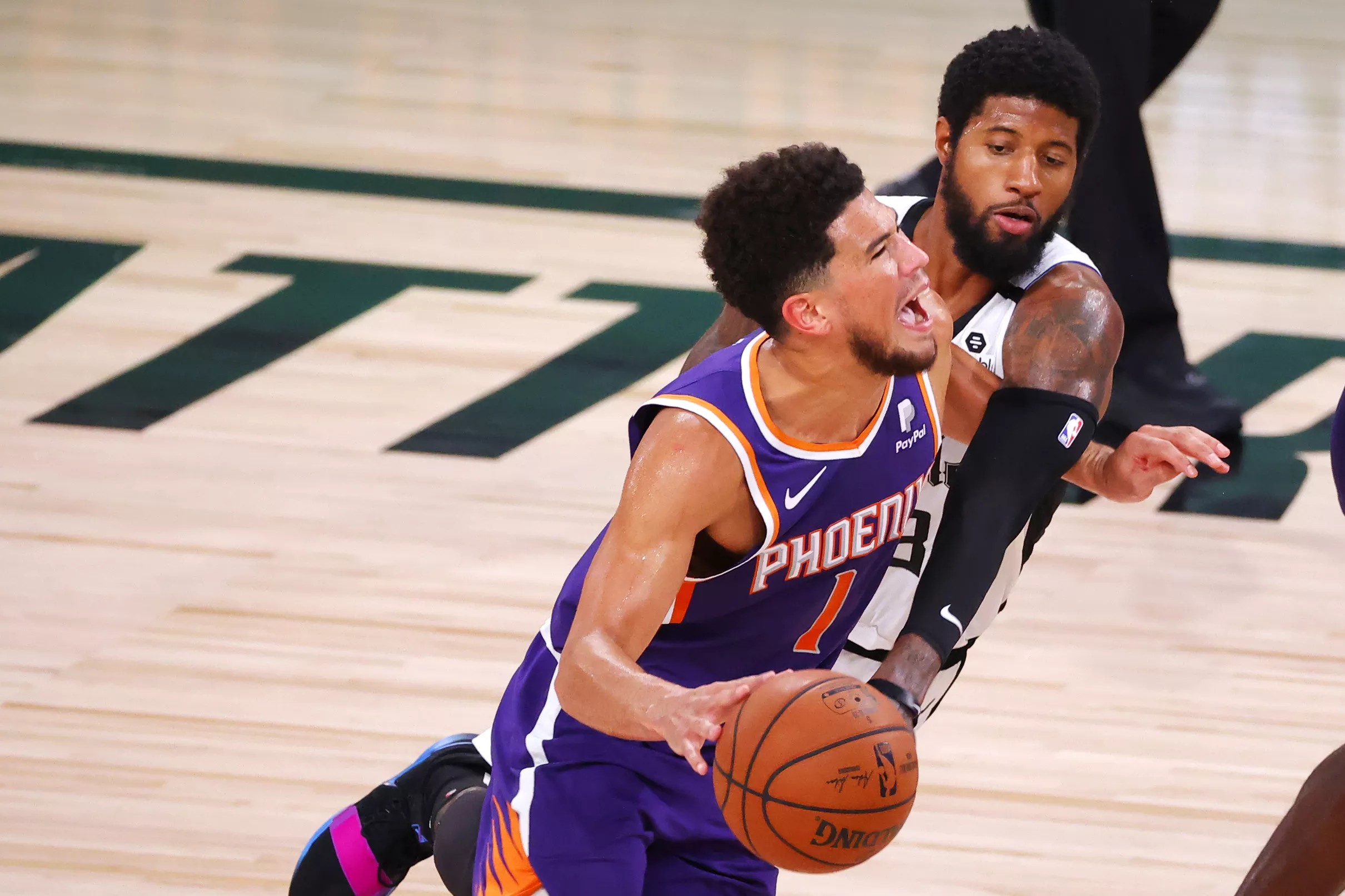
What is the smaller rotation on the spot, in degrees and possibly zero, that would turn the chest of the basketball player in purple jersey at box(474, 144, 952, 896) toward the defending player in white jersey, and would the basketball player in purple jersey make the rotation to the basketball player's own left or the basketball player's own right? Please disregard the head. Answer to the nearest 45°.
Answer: approximately 90° to the basketball player's own left

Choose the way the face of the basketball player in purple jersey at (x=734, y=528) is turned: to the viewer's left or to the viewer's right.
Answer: to the viewer's right

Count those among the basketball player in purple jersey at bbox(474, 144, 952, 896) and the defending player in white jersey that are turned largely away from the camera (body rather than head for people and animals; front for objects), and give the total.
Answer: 0

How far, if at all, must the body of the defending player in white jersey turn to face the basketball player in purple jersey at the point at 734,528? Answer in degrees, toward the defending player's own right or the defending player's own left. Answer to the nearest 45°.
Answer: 0° — they already face them

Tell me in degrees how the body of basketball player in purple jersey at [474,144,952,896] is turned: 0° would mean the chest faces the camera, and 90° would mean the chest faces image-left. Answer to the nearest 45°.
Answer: approximately 315°

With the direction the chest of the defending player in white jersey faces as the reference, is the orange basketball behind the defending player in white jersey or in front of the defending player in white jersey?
in front

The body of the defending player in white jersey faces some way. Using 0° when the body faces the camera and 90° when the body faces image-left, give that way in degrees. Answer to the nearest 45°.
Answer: approximately 45°
